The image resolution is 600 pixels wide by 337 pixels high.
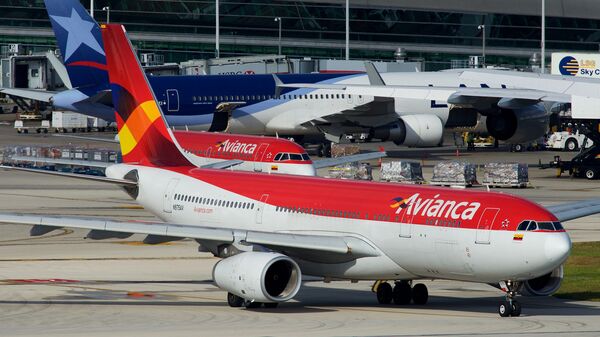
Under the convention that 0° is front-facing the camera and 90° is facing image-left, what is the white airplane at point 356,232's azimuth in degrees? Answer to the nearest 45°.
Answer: approximately 315°
